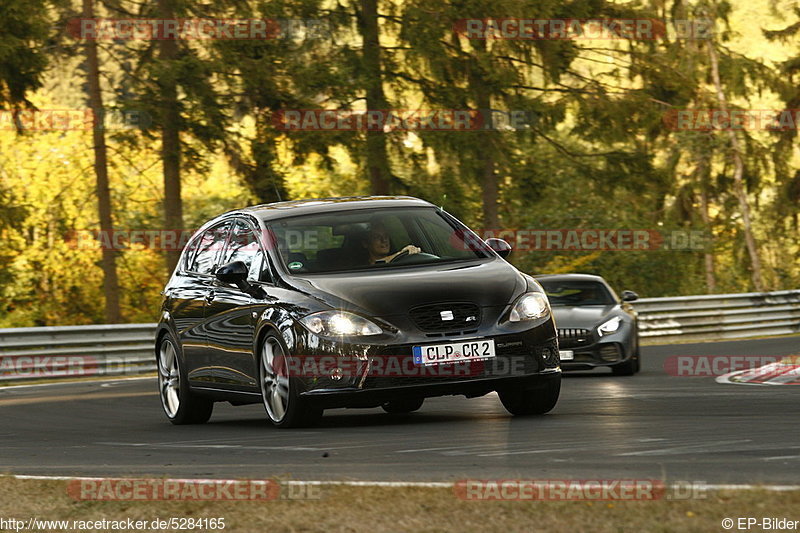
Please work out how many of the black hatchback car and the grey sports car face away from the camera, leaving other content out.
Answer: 0

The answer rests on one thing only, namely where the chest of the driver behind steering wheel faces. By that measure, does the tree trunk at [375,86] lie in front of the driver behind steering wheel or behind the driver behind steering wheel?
behind

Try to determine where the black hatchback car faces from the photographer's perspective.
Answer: facing the viewer and to the right of the viewer

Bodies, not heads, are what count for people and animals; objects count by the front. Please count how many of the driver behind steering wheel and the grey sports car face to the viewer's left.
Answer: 0

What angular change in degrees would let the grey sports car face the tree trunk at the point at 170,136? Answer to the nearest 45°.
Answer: approximately 135° to its right

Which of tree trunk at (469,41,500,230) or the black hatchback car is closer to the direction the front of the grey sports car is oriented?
the black hatchback car

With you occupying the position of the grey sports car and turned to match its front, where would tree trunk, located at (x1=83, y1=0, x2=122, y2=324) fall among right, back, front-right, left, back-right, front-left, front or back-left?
back-right

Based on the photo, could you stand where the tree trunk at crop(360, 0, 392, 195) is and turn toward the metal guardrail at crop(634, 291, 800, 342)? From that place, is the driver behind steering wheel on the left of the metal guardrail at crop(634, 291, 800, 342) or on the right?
right

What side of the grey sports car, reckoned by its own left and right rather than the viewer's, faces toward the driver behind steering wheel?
front

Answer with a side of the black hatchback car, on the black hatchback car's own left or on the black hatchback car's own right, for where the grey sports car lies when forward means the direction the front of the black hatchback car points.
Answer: on the black hatchback car's own left

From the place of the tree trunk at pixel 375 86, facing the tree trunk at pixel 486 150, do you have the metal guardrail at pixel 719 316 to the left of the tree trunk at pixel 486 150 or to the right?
right

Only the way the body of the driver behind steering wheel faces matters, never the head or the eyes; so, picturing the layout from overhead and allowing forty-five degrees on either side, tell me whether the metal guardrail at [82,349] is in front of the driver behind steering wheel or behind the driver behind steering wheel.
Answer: behind
